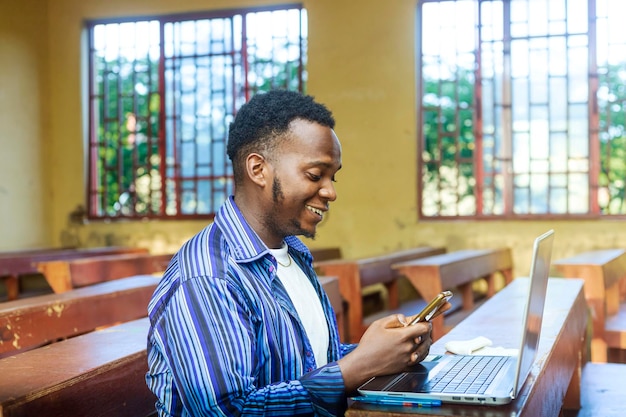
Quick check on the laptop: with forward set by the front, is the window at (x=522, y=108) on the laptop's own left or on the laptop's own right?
on the laptop's own right

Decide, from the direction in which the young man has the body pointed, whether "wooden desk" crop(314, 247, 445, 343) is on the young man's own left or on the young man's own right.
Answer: on the young man's own left

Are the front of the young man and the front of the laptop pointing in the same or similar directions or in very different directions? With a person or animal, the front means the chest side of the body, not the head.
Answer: very different directions

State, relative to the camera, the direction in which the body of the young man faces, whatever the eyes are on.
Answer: to the viewer's right

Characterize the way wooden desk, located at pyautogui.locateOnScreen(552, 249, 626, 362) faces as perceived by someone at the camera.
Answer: facing to the left of the viewer

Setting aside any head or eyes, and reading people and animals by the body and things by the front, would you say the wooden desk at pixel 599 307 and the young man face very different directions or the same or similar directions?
very different directions

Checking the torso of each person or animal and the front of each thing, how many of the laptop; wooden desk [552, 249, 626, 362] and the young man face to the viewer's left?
2

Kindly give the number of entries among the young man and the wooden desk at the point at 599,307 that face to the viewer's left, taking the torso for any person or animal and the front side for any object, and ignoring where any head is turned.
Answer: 1

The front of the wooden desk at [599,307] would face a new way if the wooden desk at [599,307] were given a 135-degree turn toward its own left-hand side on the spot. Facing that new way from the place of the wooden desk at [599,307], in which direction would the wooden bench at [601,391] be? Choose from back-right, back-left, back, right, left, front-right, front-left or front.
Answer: front-right

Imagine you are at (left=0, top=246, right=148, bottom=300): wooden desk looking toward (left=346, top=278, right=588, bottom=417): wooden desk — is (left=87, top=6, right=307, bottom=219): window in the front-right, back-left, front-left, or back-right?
back-left

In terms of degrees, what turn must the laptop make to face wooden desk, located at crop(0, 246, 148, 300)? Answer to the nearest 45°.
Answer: approximately 45° to its right

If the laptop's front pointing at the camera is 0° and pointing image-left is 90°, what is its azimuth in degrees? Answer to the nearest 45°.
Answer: approximately 90°

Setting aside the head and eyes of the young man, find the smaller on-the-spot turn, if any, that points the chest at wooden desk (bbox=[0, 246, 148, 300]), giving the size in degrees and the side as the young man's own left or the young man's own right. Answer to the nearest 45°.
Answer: approximately 135° to the young man's own left

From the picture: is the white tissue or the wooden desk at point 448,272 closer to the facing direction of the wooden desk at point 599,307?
the wooden desk

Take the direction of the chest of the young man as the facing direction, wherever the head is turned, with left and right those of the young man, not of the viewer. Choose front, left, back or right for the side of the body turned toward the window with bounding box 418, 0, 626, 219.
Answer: left

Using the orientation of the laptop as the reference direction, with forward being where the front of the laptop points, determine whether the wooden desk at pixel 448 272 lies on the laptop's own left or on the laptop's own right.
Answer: on the laptop's own right
